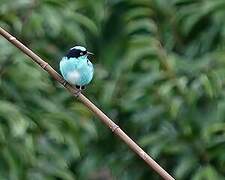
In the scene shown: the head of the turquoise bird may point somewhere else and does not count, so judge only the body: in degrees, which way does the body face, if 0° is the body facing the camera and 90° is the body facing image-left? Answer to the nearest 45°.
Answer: approximately 315°
